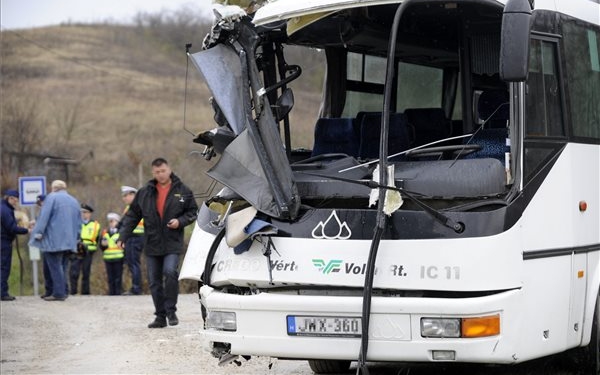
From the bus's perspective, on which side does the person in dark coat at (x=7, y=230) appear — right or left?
on its right

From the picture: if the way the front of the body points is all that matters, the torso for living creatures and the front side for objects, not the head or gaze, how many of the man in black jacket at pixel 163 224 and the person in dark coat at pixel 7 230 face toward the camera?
1

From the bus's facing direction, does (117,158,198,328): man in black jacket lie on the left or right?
on its right

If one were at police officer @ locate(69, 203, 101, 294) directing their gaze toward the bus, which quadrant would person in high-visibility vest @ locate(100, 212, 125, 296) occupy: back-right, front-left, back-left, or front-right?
front-left

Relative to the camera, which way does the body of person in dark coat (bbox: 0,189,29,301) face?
to the viewer's right

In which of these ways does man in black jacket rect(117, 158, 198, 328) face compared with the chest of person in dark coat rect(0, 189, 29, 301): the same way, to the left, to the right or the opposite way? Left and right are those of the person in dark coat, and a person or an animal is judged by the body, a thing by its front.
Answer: to the right

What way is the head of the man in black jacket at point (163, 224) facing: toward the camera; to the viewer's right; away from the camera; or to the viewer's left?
toward the camera

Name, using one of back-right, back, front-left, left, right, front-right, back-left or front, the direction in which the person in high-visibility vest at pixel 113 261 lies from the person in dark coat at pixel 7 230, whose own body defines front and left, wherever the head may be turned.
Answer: front-left

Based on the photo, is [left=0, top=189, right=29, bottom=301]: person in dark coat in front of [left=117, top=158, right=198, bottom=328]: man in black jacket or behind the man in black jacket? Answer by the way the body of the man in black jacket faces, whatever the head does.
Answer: behind

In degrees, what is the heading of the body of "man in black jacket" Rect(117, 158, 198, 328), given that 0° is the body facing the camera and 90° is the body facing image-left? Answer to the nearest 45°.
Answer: approximately 0°

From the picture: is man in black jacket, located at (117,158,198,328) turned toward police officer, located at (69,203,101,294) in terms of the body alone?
no
